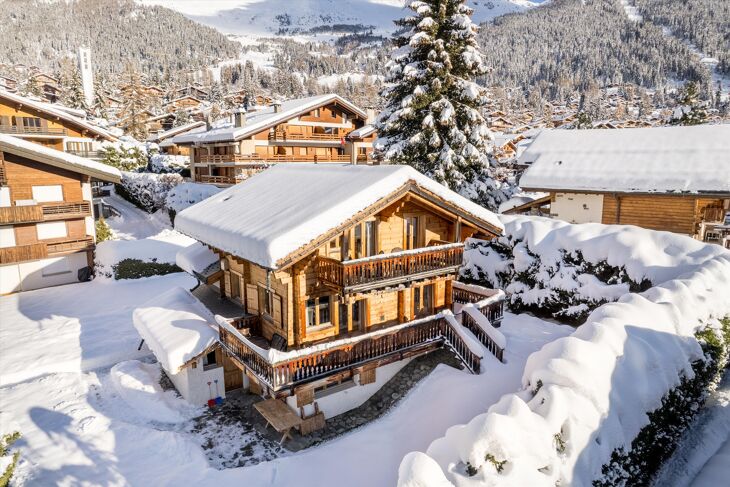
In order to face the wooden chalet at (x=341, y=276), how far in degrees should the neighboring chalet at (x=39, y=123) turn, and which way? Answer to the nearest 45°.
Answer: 0° — it already faces it

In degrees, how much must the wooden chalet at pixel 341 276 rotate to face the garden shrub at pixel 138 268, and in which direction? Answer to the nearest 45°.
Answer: approximately 180°

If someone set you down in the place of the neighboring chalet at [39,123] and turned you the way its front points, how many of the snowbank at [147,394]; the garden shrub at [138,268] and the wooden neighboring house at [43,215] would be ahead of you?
3

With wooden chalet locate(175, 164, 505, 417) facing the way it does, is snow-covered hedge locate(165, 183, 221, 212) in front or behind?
behind

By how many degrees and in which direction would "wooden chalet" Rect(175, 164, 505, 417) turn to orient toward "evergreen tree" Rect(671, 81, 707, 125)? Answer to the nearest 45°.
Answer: approximately 90° to its left

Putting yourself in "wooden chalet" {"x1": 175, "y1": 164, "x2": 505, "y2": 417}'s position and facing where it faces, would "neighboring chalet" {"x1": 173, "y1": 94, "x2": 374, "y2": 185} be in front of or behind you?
behind

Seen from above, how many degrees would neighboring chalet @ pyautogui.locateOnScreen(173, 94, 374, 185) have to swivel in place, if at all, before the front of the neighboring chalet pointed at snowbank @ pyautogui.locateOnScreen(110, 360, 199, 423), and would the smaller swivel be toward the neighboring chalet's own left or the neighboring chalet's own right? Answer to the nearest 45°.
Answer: approximately 45° to the neighboring chalet's own right

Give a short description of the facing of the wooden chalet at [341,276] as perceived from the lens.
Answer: facing the viewer and to the right of the viewer

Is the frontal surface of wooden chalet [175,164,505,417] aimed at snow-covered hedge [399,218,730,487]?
yes

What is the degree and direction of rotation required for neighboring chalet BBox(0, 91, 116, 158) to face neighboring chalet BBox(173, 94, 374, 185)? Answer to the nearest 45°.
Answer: approximately 90° to its left

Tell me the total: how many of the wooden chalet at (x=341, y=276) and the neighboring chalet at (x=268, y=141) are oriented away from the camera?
0
